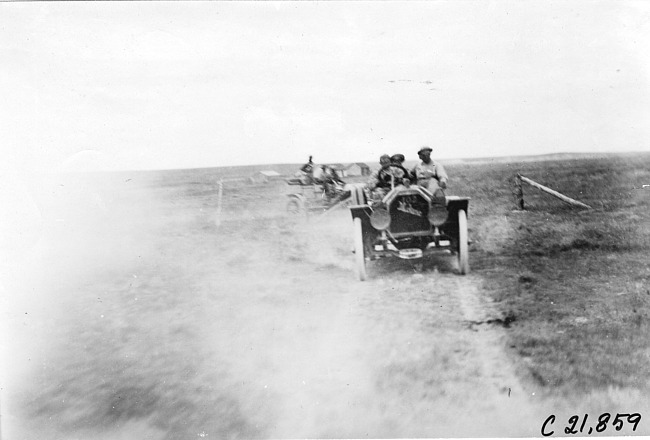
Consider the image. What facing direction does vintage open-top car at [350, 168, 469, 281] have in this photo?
toward the camera
